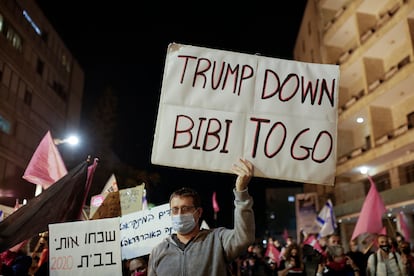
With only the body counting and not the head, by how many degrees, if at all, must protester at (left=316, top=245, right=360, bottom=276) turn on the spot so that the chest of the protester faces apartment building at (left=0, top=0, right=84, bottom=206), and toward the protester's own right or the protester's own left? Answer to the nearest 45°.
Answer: approximately 135° to the protester's own right

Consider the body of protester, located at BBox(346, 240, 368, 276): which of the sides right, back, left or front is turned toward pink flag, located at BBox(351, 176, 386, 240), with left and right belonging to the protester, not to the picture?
back

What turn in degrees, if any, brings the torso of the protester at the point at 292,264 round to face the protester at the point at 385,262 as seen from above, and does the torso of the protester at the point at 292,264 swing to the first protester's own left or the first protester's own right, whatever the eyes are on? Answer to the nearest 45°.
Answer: approximately 45° to the first protester's own left

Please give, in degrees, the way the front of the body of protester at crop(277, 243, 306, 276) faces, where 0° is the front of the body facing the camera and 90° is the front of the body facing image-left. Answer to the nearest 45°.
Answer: approximately 0°

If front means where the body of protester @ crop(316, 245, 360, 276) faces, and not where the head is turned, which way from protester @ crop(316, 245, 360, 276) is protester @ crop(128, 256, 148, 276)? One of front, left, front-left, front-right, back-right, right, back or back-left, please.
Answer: front-right

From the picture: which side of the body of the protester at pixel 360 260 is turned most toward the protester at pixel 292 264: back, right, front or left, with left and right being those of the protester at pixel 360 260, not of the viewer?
right
